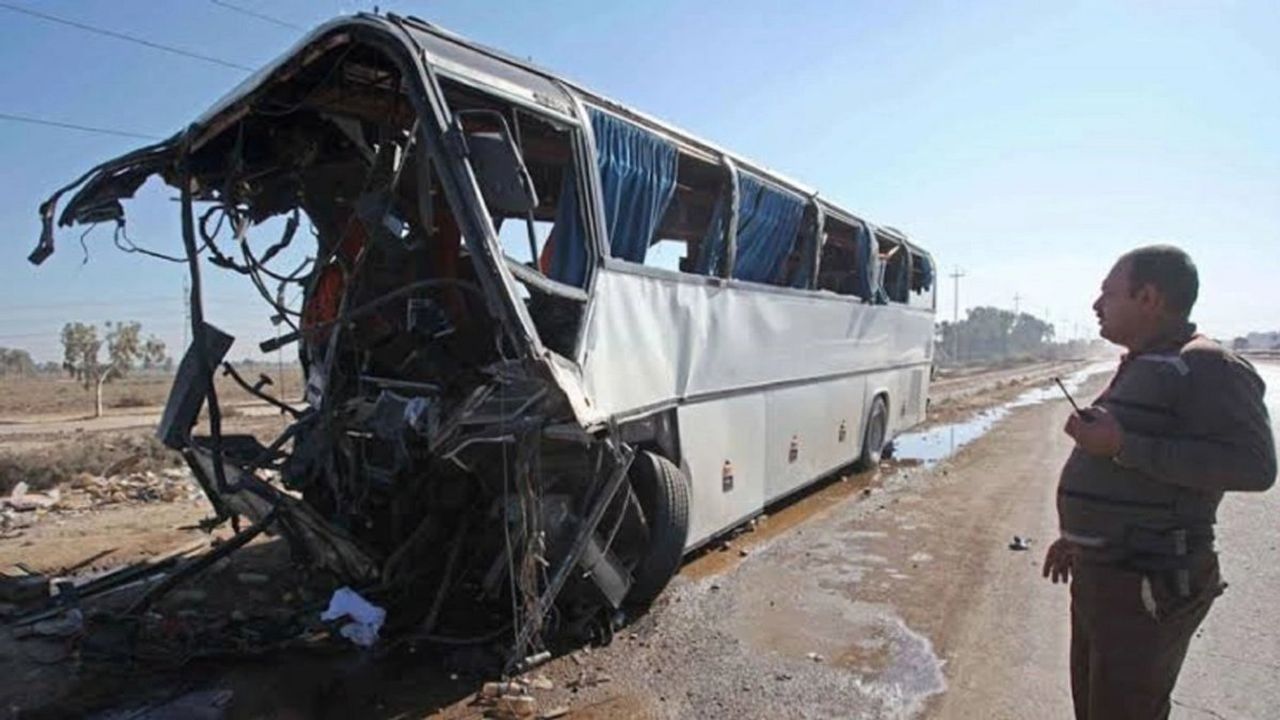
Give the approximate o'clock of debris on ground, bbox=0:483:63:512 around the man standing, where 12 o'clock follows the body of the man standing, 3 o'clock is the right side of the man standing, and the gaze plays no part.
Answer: The debris on ground is roughly at 12 o'clock from the man standing.

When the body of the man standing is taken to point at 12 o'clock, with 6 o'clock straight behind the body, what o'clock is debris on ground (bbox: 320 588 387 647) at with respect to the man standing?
The debris on ground is roughly at 12 o'clock from the man standing.

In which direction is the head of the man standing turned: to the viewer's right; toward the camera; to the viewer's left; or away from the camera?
to the viewer's left

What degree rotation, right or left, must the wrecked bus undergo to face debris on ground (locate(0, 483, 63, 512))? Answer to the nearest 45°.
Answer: approximately 90° to its right

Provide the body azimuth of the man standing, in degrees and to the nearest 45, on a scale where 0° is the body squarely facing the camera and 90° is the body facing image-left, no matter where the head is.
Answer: approximately 90°

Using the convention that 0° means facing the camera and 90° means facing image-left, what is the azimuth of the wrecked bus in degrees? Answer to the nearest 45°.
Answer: approximately 45°
